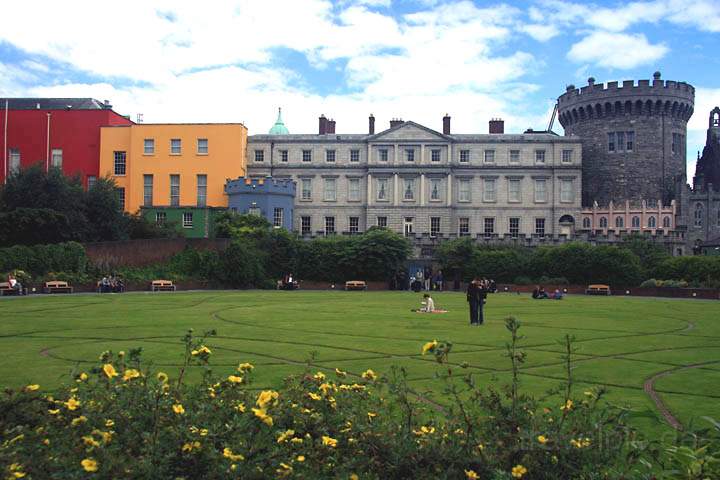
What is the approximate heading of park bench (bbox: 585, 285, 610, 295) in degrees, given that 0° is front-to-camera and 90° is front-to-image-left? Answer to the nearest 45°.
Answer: approximately 0°

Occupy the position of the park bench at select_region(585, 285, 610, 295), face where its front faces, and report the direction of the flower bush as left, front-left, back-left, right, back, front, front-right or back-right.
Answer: front

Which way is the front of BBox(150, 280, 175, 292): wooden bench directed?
toward the camera

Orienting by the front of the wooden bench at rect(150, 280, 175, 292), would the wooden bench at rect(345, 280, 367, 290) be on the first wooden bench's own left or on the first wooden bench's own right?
on the first wooden bench's own left

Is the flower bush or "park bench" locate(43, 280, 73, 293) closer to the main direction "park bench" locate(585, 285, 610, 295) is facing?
the flower bush

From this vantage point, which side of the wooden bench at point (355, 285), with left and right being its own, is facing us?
front

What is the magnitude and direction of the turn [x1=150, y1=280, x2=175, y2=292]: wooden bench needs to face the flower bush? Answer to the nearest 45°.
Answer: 0° — it already faces it

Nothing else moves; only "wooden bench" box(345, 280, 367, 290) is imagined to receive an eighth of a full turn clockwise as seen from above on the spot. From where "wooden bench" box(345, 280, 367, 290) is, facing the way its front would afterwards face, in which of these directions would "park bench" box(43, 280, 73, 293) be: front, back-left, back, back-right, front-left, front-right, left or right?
front

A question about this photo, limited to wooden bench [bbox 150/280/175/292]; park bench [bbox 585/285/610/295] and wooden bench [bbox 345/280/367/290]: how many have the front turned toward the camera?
3

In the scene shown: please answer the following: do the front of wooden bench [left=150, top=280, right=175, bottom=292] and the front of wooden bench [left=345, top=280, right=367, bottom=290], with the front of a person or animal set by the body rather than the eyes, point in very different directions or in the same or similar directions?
same or similar directions

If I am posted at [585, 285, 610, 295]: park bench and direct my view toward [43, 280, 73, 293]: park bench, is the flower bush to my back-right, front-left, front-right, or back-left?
front-left

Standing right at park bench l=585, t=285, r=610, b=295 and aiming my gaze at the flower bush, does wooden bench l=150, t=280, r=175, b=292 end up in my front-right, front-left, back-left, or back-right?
front-right

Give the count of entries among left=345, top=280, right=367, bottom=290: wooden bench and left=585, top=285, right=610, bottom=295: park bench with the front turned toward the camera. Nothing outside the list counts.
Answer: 2

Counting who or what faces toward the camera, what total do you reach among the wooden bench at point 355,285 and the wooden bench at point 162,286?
2

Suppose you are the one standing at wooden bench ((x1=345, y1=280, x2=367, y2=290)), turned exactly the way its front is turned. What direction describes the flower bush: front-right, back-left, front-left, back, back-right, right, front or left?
front
